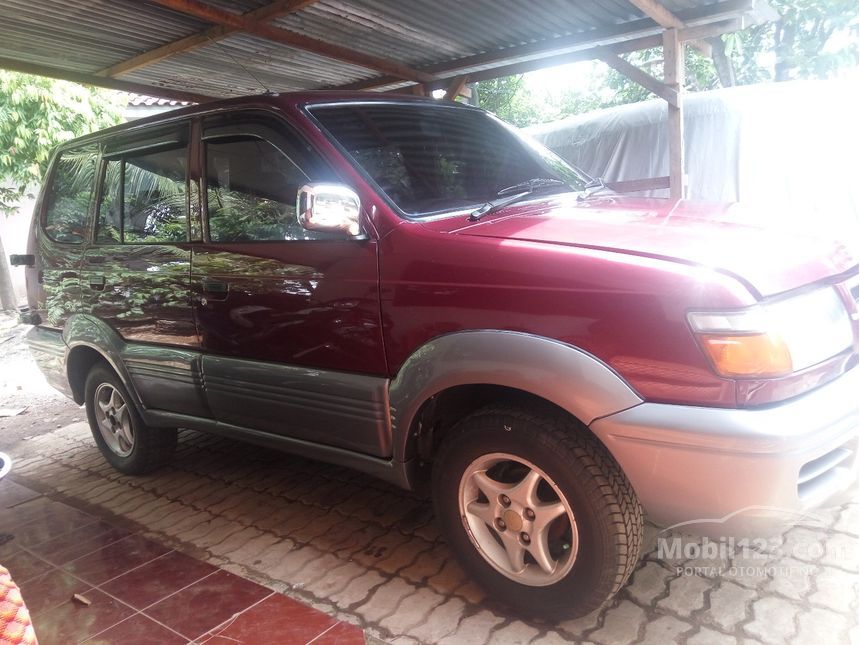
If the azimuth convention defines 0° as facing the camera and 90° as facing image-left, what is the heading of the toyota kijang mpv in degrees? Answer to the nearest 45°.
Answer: approximately 315°

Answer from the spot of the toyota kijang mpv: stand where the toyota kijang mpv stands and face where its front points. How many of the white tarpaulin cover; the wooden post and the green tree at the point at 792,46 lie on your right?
0

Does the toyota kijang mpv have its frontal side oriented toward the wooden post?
no

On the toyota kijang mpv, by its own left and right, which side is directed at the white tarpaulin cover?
left

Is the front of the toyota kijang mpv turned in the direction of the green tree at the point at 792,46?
no
